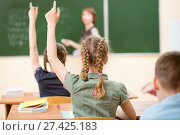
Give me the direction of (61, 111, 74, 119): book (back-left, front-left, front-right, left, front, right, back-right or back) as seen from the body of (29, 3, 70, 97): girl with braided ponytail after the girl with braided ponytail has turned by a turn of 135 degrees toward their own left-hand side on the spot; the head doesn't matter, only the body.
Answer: front-left

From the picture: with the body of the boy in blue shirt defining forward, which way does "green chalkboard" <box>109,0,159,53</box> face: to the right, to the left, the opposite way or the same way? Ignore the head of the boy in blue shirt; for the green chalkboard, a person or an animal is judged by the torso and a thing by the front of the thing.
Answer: the opposite way

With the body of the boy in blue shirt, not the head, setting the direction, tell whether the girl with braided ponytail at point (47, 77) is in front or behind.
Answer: in front

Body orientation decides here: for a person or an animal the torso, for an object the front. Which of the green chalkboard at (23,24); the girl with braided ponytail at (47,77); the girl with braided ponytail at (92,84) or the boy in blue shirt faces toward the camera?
the green chalkboard

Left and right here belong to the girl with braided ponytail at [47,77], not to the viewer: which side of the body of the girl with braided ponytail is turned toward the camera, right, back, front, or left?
back

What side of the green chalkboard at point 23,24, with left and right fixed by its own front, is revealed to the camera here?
front

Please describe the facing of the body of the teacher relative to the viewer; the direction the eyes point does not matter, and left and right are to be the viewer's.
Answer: facing the viewer and to the left of the viewer

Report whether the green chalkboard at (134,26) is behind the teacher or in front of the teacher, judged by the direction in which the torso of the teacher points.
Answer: behind

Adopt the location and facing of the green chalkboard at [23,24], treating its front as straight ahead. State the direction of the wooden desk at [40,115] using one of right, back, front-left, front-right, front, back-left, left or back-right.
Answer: front

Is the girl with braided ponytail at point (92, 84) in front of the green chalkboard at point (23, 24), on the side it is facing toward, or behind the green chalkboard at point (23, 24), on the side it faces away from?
in front

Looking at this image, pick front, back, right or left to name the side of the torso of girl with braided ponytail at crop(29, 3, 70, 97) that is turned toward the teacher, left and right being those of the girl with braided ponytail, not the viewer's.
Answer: front

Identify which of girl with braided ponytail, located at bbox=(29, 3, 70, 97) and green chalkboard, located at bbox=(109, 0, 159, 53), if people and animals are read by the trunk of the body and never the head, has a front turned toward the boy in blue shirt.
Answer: the green chalkboard

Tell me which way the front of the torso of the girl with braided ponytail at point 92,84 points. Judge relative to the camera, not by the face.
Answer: away from the camera

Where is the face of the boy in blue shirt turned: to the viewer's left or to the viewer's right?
to the viewer's left

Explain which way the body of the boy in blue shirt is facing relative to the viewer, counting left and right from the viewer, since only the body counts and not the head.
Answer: facing away from the viewer

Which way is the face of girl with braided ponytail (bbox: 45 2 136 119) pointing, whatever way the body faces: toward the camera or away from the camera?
away from the camera
